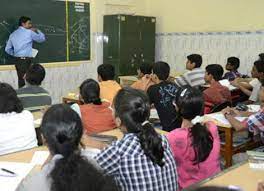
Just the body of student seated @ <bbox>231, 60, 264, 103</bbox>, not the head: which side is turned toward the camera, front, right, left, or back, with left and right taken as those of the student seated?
left

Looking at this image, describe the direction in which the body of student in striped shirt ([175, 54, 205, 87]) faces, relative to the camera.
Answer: to the viewer's left

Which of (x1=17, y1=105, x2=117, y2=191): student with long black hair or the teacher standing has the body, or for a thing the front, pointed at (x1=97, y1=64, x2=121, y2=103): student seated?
the student with long black hair

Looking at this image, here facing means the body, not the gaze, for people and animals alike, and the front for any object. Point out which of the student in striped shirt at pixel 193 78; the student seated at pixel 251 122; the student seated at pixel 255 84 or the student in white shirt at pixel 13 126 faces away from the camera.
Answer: the student in white shirt

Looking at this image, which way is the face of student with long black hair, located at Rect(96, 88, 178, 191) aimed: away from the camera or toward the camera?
away from the camera

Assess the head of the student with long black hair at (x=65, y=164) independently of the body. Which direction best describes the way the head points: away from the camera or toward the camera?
away from the camera

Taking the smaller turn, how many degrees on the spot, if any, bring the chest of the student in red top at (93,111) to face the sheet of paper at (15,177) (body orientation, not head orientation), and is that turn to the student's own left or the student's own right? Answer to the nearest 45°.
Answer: approximately 135° to the student's own left

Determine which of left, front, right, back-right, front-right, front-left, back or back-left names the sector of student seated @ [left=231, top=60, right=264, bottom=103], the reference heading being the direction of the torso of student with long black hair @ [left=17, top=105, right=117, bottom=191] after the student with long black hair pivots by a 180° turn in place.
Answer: back-left

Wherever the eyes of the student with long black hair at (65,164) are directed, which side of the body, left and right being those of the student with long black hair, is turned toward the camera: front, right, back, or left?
back

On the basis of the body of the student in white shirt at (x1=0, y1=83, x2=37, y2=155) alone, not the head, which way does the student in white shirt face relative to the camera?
away from the camera

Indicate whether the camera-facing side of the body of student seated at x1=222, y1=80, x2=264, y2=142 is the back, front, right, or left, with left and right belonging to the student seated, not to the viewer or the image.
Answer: left

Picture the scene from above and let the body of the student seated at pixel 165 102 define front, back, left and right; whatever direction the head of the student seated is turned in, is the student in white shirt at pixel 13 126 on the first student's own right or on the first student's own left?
on the first student's own left

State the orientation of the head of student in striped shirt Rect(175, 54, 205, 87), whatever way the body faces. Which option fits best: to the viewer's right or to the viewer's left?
to the viewer's left

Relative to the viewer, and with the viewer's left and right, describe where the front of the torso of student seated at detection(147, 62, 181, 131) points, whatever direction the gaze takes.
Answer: facing away from the viewer and to the left of the viewer

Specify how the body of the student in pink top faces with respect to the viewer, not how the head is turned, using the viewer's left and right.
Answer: facing away from the viewer and to the left of the viewer

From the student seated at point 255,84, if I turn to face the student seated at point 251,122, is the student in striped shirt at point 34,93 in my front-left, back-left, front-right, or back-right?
front-right

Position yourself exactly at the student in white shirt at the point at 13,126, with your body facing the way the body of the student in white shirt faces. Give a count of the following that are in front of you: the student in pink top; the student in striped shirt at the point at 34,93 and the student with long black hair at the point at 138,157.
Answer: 1
